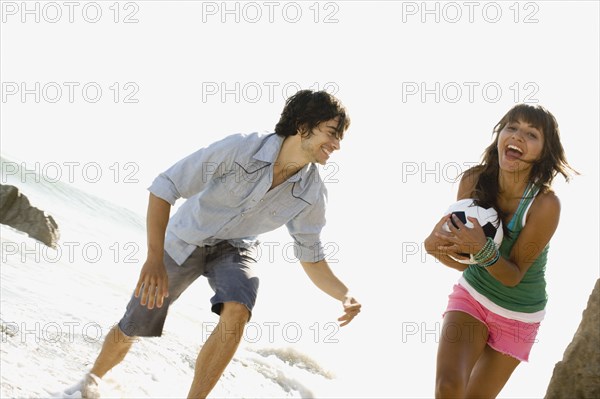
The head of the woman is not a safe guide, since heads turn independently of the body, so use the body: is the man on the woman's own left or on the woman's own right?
on the woman's own right

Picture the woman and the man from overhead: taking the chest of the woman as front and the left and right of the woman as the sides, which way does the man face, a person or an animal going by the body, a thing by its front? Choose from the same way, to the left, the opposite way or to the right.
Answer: to the left

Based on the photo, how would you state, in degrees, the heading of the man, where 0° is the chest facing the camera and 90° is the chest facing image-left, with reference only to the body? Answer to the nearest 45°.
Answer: approximately 315°

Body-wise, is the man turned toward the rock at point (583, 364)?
yes

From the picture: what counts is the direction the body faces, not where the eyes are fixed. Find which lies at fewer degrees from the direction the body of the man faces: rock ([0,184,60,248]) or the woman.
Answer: the woman

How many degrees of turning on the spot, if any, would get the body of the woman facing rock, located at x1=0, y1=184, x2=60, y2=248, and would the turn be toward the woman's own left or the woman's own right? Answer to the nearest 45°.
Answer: approximately 90° to the woman's own right

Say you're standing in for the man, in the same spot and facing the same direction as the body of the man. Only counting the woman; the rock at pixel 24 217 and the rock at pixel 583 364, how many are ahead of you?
2

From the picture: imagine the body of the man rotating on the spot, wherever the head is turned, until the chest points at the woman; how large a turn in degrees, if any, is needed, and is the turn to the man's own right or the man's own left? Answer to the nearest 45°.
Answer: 0° — they already face them

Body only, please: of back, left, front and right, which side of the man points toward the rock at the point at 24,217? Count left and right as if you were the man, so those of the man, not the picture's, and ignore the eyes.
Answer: back

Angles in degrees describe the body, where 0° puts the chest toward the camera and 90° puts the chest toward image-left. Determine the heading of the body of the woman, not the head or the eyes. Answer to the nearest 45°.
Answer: approximately 45°
